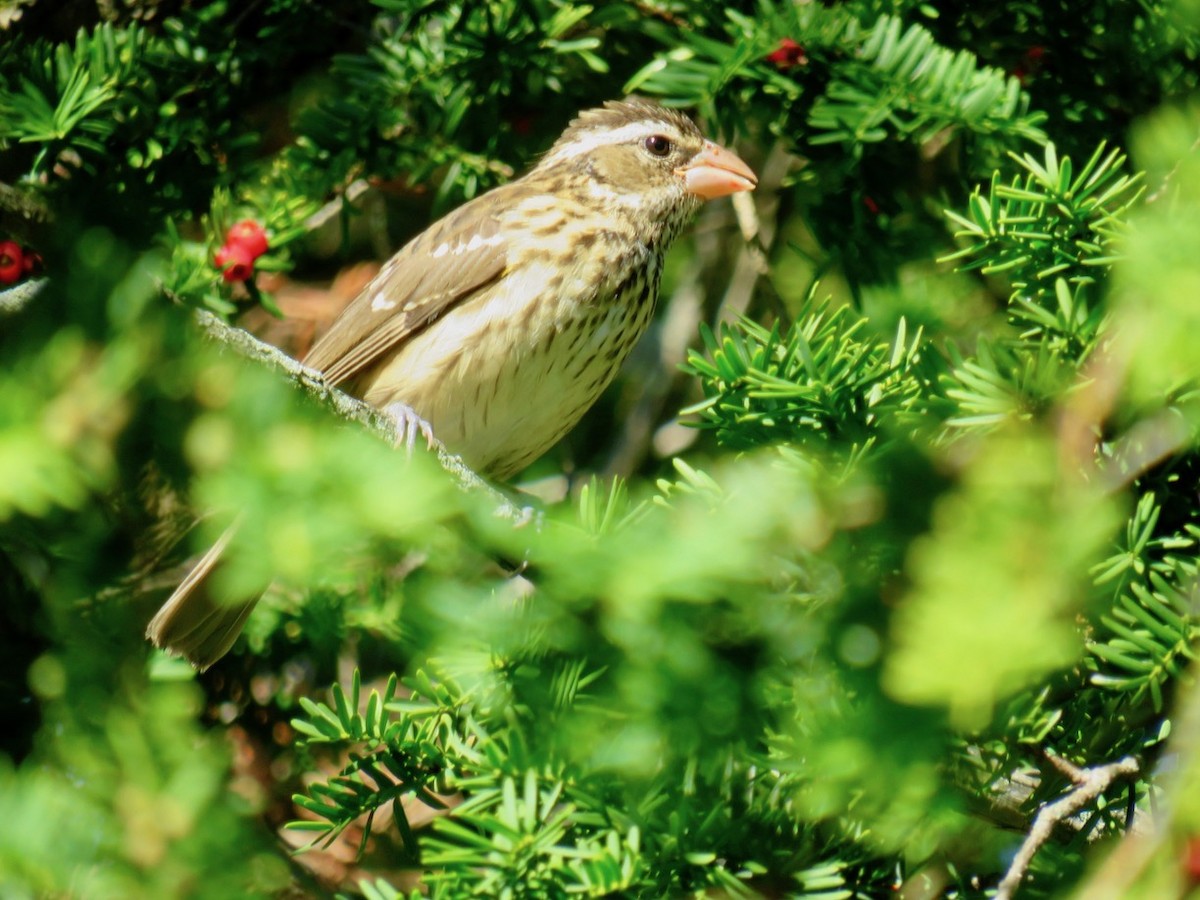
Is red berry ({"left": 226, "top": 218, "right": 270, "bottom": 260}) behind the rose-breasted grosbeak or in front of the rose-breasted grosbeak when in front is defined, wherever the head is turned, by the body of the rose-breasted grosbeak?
behind

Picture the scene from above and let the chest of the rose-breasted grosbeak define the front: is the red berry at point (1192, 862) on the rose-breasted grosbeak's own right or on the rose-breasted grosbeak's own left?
on the rose-breasted grosbeak's own right

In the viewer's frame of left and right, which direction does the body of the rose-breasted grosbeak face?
facing to the right of the viewer

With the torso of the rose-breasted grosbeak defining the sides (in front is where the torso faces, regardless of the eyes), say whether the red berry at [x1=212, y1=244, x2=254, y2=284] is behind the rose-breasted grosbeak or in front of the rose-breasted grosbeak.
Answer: behind
